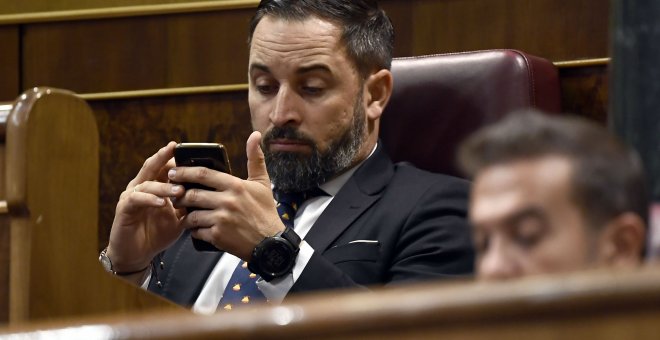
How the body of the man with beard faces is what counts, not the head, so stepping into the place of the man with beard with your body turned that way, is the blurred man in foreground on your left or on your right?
on your left

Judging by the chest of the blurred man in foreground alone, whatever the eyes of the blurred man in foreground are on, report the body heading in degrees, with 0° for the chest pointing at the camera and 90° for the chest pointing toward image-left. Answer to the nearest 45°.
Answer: approximately 45°

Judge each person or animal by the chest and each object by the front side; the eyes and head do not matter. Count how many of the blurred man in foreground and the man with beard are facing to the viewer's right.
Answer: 0

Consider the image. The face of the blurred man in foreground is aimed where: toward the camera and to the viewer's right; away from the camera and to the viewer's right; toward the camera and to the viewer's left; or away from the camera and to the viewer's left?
toward the camera and to the viewer's left

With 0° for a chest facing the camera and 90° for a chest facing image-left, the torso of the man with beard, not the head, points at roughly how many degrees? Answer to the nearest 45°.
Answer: approximately 45°

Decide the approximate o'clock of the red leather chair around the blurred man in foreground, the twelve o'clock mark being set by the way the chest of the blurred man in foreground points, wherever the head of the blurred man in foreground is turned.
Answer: The red leather chair is roughly at 4 o'clock from the blurred man in foreground.

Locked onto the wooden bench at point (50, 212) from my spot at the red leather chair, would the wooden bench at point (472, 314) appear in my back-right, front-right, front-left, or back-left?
front-left
